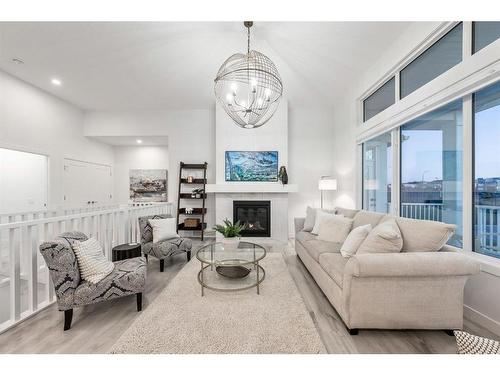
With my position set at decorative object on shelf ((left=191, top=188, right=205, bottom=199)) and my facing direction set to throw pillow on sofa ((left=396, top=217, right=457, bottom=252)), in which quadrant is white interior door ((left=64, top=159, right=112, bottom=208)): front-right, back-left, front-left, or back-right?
back-right

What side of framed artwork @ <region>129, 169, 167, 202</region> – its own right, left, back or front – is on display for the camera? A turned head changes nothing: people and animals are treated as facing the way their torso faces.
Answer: front

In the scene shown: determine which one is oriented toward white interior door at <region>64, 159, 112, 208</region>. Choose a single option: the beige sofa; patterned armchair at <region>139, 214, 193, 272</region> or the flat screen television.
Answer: the beige sofa

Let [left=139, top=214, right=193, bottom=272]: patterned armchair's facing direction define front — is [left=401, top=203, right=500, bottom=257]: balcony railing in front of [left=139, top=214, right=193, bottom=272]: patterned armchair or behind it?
in front

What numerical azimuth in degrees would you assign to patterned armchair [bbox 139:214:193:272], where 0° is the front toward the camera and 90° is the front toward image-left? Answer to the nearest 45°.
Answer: approximately 315°

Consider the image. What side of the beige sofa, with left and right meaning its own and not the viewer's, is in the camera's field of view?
left

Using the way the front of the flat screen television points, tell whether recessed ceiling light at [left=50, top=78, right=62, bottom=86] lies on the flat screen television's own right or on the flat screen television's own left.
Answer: on the flat screen television's own right

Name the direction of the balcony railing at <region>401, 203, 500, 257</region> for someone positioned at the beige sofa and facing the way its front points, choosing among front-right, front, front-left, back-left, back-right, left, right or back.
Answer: back-right

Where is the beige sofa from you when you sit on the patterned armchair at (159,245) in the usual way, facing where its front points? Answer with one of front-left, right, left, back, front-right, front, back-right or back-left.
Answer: front

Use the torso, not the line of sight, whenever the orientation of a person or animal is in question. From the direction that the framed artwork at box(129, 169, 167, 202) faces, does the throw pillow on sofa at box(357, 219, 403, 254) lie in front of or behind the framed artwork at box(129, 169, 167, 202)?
in front

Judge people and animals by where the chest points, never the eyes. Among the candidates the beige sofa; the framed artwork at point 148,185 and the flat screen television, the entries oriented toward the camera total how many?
2

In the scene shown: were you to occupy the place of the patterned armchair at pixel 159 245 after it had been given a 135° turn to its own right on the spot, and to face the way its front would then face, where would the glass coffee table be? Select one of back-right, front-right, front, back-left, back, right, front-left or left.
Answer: back-left

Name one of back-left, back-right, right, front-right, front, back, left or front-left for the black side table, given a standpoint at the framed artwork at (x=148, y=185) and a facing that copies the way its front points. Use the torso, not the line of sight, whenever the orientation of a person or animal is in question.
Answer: front

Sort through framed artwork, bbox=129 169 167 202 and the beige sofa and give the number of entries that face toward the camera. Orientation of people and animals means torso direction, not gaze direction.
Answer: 1

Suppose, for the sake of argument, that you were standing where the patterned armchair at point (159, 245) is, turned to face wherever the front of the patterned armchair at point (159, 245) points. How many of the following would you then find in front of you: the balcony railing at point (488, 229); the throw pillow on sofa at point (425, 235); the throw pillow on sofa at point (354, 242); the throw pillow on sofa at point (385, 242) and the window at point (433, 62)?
5

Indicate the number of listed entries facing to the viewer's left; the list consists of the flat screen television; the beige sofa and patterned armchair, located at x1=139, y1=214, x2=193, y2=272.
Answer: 1
